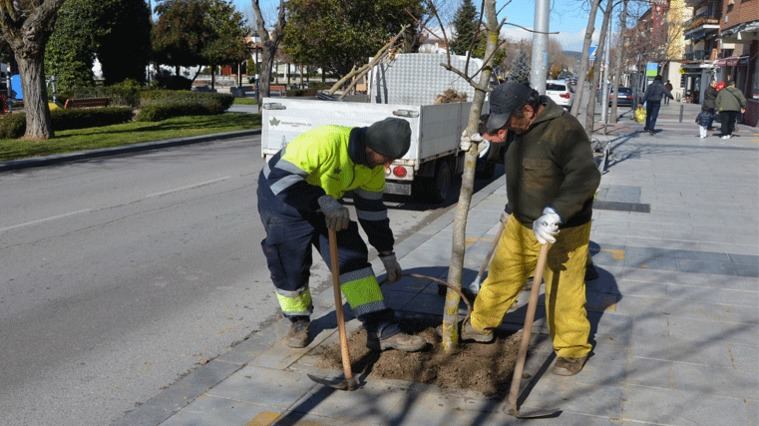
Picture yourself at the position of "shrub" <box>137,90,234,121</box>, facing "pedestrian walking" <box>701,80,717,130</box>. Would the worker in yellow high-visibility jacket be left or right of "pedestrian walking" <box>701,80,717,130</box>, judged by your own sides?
right

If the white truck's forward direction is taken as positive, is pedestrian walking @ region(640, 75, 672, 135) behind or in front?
in front

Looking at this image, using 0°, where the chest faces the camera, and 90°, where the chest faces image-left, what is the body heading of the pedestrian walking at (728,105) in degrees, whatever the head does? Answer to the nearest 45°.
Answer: approximately 180°

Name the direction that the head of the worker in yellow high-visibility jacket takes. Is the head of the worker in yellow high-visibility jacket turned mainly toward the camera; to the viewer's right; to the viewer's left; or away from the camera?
to the viewer's right

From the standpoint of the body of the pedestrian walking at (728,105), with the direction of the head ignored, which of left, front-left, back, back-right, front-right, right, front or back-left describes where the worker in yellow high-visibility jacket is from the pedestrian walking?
back

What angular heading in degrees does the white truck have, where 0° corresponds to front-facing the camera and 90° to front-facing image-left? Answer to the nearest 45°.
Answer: approximately 225°

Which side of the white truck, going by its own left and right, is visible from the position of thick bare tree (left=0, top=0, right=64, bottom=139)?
left

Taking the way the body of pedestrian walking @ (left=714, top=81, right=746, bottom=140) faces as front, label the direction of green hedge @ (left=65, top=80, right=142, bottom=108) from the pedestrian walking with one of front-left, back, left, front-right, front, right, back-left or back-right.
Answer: left

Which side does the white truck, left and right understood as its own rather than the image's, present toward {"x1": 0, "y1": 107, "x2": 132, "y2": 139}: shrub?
left

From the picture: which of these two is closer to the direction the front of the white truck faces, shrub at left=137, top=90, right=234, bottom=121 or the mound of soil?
the shrub

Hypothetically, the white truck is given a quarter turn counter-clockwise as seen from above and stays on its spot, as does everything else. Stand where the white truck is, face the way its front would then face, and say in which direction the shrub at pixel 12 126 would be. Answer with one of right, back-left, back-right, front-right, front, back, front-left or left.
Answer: front

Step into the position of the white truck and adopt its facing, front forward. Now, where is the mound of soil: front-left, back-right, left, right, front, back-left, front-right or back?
back-right
